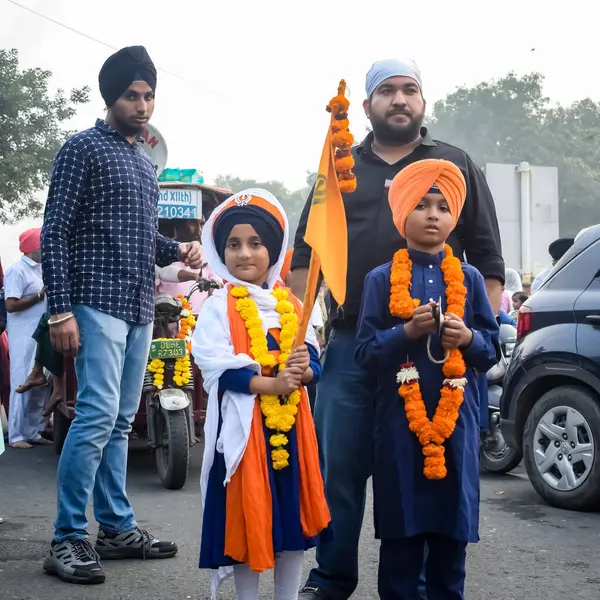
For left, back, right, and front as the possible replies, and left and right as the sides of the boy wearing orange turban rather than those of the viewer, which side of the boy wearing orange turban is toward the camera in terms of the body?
front

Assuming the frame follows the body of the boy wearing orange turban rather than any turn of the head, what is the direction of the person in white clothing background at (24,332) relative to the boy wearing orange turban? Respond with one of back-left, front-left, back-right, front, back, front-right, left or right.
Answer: back-right

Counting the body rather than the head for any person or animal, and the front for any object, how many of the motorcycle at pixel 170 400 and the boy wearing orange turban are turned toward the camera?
2

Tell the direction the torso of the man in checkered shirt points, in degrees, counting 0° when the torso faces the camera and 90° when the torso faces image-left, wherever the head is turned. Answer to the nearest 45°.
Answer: approximately 315°

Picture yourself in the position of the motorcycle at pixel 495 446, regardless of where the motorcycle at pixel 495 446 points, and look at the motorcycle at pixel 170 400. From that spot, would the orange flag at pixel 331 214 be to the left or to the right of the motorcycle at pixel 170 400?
left

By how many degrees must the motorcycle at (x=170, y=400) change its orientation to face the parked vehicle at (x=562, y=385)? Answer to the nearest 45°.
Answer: approximately 90° to its left
